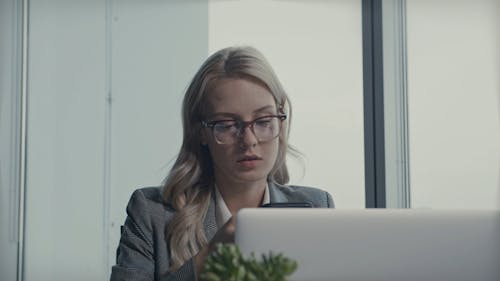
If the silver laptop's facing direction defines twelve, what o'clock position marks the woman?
The woman is roughly at 11 o'clock from the silver laptop.

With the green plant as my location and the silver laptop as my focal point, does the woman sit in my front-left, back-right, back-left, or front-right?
front-left

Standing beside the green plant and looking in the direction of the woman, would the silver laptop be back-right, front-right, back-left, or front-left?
front-right

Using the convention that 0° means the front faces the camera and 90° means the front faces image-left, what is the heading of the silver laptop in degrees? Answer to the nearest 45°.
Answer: approximately 180°
